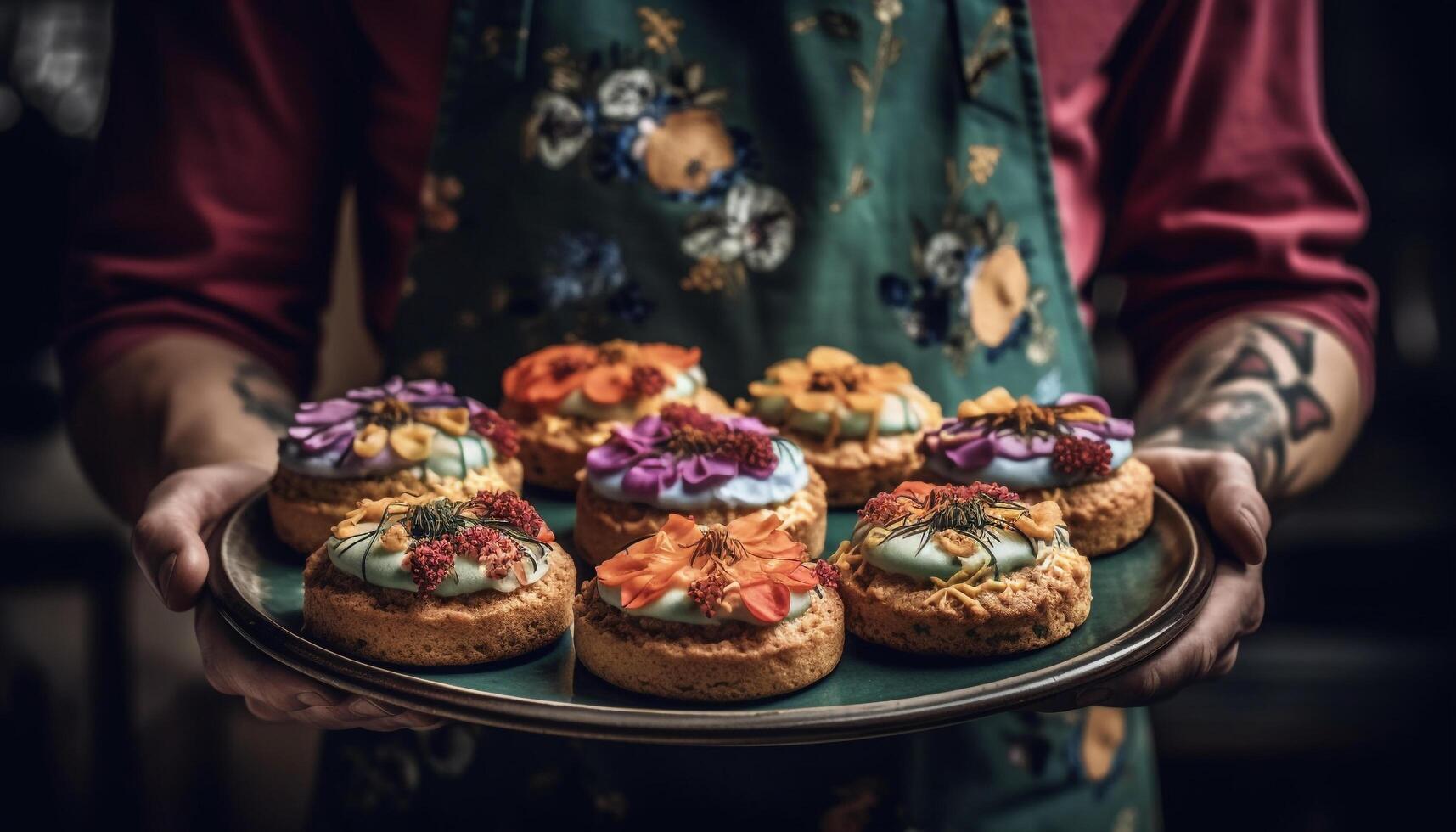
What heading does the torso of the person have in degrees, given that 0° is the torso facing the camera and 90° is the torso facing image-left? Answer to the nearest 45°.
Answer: approximately 0°
